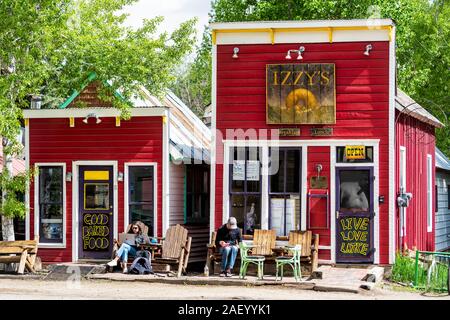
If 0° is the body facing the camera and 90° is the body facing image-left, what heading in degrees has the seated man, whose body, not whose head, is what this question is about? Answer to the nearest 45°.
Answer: approximately 0°
